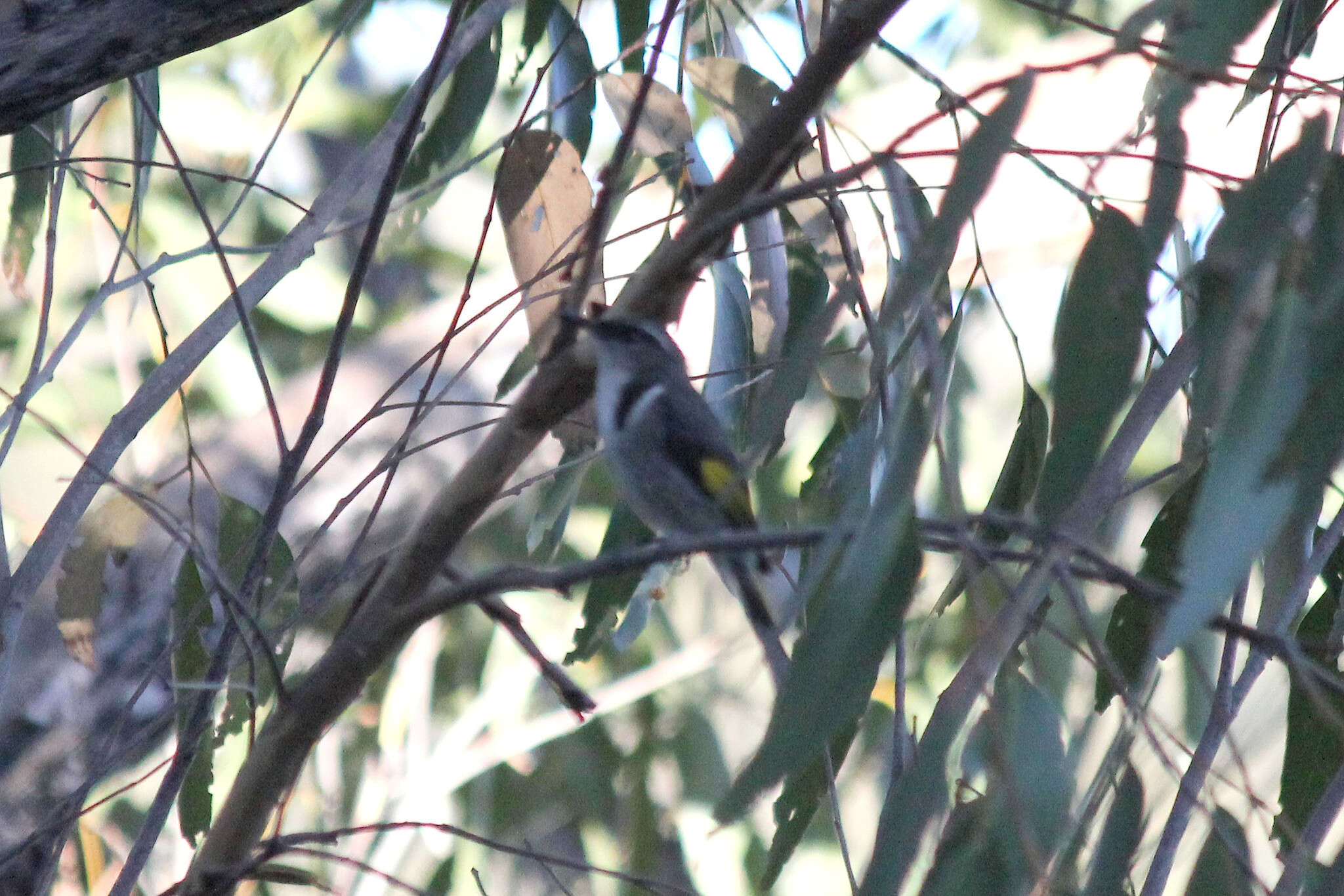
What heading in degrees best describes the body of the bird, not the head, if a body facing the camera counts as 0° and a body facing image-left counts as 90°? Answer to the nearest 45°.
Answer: approximately 90°
